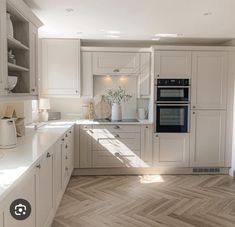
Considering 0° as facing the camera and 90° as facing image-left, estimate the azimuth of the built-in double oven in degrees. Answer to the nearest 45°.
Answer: approximately 0°

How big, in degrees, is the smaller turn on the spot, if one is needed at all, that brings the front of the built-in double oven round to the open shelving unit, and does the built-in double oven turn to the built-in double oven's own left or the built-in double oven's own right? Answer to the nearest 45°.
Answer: approximately 45° to the built-in double oven's own right

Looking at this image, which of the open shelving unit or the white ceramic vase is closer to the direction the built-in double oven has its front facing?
the open shelving unit

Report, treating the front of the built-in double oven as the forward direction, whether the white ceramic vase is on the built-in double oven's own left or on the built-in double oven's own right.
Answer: on the built-in double oven's own right
